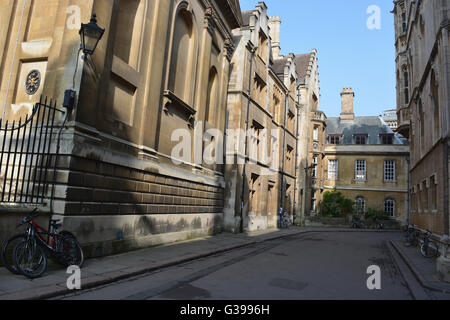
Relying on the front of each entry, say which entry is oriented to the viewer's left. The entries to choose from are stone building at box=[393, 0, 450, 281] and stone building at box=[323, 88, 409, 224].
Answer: stone building at box=[393, 0, 450, 281]

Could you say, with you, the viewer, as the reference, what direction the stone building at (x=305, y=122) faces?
facing to the right of the viewer

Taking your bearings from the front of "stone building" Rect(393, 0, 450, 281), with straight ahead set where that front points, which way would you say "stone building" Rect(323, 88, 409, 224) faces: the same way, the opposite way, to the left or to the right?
to the left

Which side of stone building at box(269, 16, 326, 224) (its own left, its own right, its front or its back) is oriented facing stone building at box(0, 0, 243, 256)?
right

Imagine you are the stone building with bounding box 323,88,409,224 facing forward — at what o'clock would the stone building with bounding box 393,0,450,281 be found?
the stone building with bounding box 393,0,450,281 is roughly at 12 o'clock from the stone building with bounding box 323,88,409,224.

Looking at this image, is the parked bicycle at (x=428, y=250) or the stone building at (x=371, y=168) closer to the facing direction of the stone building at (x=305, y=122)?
the stone building

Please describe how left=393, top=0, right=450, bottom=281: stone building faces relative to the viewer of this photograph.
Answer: facing to the left of the viewer

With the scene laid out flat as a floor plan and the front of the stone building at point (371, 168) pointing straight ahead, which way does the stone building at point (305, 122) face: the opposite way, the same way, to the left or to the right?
to the left
